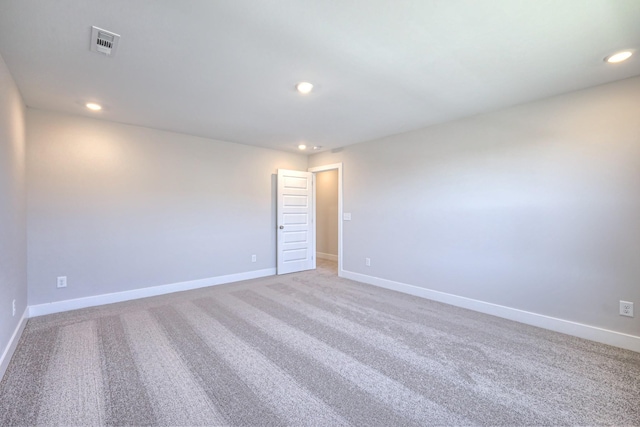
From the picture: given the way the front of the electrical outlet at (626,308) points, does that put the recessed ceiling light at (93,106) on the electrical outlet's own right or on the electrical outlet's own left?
on the electrical outlet's own right

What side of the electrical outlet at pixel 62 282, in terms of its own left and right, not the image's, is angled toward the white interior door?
left

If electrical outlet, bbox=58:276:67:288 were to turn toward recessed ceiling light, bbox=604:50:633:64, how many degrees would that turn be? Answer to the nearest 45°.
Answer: approximately 45° to its left

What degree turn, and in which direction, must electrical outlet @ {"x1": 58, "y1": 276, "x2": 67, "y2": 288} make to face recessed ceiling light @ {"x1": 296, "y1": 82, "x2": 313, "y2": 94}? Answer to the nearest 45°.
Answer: approximately 45° to its left

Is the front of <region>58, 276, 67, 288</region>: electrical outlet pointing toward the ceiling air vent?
yes

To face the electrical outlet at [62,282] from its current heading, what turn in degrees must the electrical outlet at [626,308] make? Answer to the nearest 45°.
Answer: approximately 45° to its right

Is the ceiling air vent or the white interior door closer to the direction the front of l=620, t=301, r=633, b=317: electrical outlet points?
the ceiling air vent

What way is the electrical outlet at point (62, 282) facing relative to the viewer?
toward the camera

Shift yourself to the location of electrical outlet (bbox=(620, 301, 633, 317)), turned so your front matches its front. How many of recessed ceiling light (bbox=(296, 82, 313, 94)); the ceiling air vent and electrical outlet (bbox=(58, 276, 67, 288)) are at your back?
0

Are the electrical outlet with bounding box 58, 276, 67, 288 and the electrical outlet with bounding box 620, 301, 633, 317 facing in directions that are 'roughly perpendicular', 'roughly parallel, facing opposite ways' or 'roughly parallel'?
roughly perpendicular

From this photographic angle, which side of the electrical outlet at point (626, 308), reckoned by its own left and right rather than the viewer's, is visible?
front

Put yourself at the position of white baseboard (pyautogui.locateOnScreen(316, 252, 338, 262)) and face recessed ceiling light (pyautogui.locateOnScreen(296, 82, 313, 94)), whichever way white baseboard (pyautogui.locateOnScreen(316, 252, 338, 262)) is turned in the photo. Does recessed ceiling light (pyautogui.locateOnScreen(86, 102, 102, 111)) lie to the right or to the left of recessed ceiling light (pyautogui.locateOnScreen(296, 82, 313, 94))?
right

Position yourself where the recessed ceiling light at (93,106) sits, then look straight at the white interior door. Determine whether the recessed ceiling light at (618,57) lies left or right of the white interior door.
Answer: right

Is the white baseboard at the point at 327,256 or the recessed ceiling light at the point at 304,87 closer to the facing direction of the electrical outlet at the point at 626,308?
the recessed ceiling light
